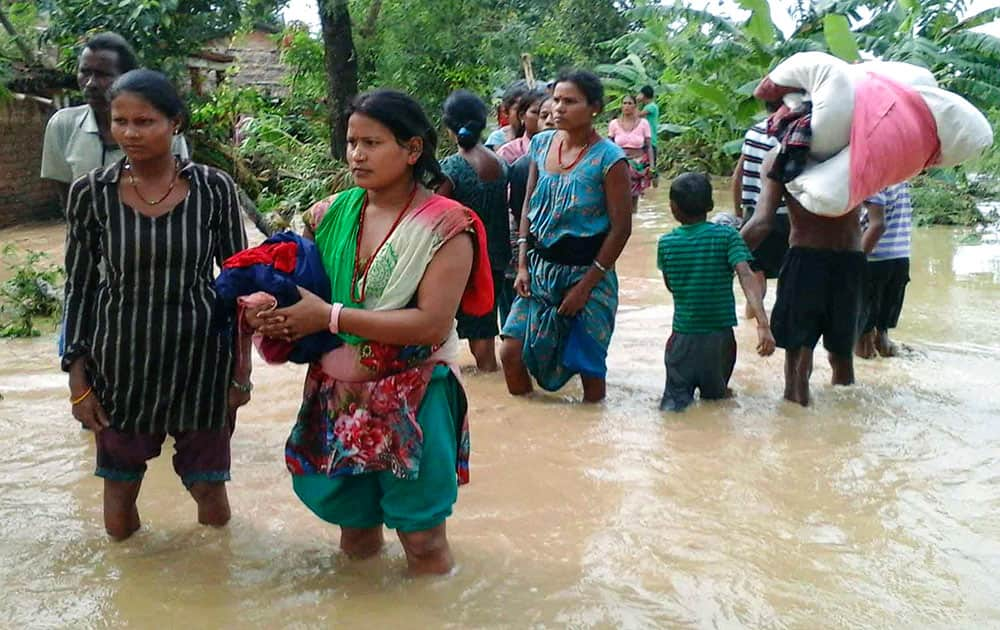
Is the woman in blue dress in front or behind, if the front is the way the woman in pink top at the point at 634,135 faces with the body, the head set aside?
in front

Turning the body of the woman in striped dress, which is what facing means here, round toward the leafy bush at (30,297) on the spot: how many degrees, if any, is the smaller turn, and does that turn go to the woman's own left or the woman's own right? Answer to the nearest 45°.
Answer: approximately 180°

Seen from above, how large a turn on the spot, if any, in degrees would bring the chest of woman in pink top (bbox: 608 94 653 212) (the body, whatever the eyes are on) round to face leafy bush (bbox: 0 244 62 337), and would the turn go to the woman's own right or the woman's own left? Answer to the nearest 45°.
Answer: approximately 45° to the woman's own right

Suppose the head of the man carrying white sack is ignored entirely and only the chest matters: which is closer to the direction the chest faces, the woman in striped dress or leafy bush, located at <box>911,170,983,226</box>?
the leafy bush

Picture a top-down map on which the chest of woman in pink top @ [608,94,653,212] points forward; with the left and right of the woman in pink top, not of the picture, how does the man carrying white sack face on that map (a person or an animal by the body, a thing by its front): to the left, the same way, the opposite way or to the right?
the opposite way

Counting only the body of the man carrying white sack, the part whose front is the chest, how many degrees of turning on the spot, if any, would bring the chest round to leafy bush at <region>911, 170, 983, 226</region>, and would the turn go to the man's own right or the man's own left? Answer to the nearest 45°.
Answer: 0° — they already face it

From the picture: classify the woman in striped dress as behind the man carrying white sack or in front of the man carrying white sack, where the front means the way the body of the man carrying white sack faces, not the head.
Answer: behind

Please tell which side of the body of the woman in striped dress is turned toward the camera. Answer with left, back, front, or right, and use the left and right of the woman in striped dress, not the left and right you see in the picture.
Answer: front

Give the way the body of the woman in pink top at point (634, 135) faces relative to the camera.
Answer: toward the camera

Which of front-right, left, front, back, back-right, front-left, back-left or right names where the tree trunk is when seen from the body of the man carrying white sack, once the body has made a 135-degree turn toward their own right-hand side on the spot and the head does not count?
back

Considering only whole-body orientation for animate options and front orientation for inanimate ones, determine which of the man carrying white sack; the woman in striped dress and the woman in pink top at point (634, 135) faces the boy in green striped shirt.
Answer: the woman in pink top

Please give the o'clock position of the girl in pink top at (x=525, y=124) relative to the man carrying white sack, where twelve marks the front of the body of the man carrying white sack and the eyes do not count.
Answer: The girl in pink top is roughly at 10 o'clock from the man carrying white sack.

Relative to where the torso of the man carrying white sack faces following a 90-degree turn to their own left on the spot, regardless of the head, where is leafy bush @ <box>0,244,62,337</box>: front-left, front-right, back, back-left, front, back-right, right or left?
front

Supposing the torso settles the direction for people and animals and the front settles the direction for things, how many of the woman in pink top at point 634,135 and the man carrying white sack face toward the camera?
1

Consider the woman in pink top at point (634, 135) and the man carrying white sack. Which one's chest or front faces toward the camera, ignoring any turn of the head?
the woman in pink top

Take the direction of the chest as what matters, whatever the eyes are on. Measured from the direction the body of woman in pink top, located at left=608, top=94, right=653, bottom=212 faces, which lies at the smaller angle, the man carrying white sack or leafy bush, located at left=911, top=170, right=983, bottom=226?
the man carrying white sack

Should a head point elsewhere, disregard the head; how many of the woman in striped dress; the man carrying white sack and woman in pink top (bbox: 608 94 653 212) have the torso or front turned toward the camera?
2

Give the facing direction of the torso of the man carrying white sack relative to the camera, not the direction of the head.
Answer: away from the camera
